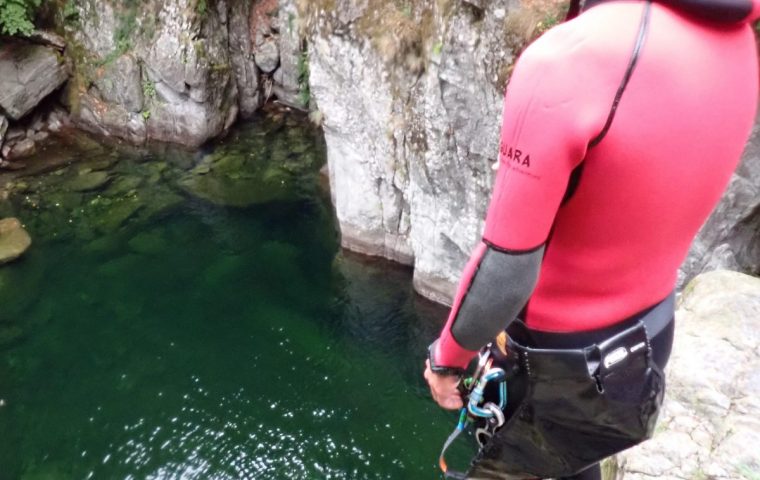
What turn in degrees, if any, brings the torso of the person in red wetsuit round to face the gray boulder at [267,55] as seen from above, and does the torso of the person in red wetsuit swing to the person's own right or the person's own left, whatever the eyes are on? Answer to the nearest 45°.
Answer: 0° — they already face it

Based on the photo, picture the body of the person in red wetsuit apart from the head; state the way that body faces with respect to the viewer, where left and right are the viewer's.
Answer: facing away from the viewer and to the left of the viewer

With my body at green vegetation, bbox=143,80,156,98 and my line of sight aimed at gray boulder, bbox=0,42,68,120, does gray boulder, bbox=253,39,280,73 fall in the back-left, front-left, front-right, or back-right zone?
back-right

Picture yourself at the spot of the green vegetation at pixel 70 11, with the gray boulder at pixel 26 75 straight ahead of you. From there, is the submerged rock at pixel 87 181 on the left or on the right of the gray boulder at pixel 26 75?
left

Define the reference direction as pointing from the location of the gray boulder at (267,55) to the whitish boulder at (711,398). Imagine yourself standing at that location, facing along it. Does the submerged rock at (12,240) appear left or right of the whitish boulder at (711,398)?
right

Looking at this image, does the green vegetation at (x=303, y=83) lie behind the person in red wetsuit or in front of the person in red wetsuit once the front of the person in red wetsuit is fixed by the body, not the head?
in front

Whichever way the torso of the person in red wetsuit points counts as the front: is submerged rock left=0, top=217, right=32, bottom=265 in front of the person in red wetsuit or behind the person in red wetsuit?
in front
